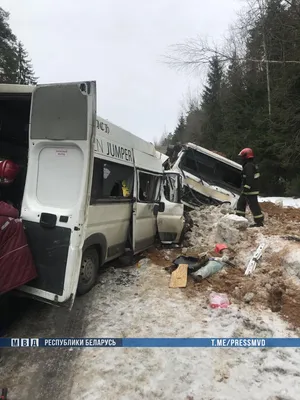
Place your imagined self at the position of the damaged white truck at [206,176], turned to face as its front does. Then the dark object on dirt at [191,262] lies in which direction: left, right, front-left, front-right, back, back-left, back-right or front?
front

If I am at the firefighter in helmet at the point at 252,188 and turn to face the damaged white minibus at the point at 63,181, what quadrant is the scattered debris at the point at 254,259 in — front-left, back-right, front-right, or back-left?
front-left

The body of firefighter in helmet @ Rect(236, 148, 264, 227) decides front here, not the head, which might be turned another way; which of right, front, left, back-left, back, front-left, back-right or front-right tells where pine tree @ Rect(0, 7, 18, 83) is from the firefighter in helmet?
front-right

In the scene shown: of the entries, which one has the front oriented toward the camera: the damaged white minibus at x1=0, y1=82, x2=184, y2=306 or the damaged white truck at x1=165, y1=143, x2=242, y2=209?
the damaged white truck at x1=165, y1=143, x2=242, y2=209

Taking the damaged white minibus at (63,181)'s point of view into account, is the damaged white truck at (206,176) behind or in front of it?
in front

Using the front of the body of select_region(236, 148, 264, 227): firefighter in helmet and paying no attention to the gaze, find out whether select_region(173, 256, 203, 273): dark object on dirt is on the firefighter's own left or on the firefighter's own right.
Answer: on the firefighter's own left

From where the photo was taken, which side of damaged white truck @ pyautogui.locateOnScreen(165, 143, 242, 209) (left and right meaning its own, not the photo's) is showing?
front

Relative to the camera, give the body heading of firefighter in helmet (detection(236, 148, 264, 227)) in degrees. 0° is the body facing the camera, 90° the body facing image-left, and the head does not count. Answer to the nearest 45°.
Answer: approximately 90°
